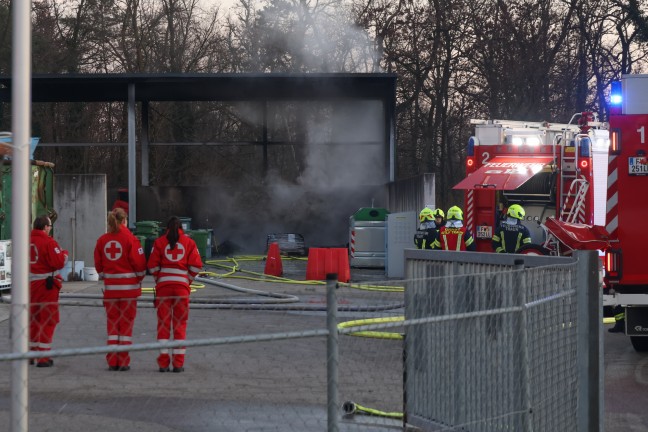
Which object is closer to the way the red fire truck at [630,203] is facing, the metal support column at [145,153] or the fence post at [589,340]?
the metal support column

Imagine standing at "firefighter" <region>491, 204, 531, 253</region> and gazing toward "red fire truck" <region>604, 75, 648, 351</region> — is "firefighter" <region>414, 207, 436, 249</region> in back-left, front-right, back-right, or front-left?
back-right

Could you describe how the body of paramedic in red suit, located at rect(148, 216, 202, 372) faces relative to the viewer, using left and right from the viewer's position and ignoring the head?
facing away from the viewer

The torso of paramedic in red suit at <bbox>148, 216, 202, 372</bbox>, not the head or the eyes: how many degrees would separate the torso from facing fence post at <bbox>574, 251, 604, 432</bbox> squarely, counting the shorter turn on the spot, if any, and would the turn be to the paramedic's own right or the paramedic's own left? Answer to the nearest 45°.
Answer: approximately 135° to the paramedic's own right

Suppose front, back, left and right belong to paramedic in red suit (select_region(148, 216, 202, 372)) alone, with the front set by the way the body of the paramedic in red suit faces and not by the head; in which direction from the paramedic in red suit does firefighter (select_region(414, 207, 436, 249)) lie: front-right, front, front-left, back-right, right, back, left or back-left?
front-right

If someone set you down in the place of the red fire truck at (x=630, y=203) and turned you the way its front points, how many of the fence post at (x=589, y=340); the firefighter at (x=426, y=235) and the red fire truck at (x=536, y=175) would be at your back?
1
